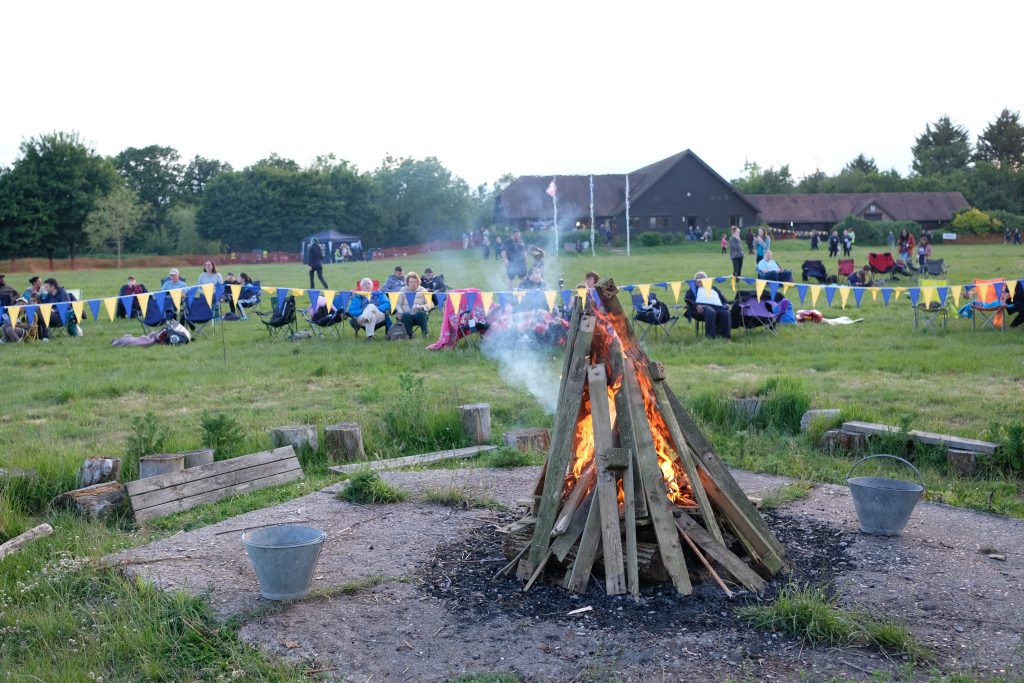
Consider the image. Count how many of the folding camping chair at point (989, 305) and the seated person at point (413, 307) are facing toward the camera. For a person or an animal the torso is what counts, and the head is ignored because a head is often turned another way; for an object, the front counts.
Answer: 2

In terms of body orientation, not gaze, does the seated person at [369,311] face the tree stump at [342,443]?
yes

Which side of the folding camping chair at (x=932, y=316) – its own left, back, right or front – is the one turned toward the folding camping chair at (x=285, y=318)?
right

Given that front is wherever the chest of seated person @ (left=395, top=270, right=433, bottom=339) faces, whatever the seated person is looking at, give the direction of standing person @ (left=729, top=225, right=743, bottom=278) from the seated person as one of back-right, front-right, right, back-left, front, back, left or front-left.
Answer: back-left

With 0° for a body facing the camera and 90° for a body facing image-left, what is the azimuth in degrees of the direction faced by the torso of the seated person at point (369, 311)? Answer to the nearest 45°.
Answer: approximately 0°

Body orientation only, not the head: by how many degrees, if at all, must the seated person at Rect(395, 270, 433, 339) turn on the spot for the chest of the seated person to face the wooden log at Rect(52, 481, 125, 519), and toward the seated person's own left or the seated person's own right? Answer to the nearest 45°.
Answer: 0° — they already face it
